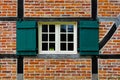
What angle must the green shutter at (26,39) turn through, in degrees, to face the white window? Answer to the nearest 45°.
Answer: approximately 90° to its left

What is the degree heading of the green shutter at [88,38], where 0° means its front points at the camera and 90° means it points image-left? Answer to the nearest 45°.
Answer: approximately 0°

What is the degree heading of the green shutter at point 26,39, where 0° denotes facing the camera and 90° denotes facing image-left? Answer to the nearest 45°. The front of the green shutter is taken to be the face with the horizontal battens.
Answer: approximately 0°

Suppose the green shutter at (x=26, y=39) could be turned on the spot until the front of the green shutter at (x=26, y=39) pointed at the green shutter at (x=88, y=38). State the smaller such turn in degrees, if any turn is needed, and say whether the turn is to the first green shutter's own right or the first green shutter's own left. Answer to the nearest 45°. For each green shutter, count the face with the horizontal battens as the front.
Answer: approximately 90° to the first green shutter's own left

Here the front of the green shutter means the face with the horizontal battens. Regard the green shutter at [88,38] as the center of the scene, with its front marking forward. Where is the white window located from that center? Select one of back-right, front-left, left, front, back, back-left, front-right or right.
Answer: right

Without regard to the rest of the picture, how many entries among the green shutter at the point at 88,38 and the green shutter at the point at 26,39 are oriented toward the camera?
2

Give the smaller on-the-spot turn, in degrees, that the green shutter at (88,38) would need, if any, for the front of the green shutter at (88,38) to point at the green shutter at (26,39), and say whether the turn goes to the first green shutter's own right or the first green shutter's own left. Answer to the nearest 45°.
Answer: approximately 90° to the first green shutter's own right
